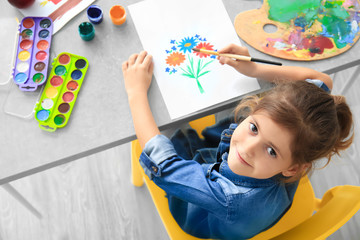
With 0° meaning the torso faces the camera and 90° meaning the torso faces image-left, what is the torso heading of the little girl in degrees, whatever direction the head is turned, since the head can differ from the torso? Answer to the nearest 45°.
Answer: approximately 135°
